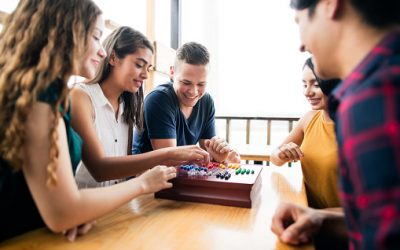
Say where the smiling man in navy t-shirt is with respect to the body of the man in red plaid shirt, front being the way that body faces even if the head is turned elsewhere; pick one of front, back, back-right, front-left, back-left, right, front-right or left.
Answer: front-right

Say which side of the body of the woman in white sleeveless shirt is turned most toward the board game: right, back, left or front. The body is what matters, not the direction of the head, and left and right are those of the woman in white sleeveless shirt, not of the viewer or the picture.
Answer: front

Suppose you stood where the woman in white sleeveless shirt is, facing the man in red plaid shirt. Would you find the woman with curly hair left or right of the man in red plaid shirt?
right

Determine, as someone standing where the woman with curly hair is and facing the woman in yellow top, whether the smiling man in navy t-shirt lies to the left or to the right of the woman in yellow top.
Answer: left

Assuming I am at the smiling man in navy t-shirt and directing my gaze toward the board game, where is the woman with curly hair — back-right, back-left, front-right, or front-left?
front-right

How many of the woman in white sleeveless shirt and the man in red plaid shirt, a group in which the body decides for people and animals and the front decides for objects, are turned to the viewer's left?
1

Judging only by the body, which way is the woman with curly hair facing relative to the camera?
to the viewer's right

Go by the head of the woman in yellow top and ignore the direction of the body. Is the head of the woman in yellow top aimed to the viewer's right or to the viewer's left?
to the viewer's left

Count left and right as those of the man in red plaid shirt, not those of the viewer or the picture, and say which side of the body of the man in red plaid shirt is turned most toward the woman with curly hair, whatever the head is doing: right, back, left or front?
front

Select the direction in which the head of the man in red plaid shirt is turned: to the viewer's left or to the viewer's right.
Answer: to the viewer's left

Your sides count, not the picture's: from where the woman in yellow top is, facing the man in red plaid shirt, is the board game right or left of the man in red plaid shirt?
right

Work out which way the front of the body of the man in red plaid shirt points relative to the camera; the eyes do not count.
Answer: to the viewer's left

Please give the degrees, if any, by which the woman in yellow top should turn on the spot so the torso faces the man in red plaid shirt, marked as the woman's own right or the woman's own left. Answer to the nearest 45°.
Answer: approximately 45° to the woman's own left

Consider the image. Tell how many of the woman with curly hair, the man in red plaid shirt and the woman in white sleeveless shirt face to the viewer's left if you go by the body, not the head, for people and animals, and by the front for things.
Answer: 1

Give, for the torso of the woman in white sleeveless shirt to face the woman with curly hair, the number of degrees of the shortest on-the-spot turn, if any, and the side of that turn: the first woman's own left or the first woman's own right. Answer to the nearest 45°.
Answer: approximately 45° to the first woman's own right

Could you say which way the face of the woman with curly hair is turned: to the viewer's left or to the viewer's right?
to the viewer's right
